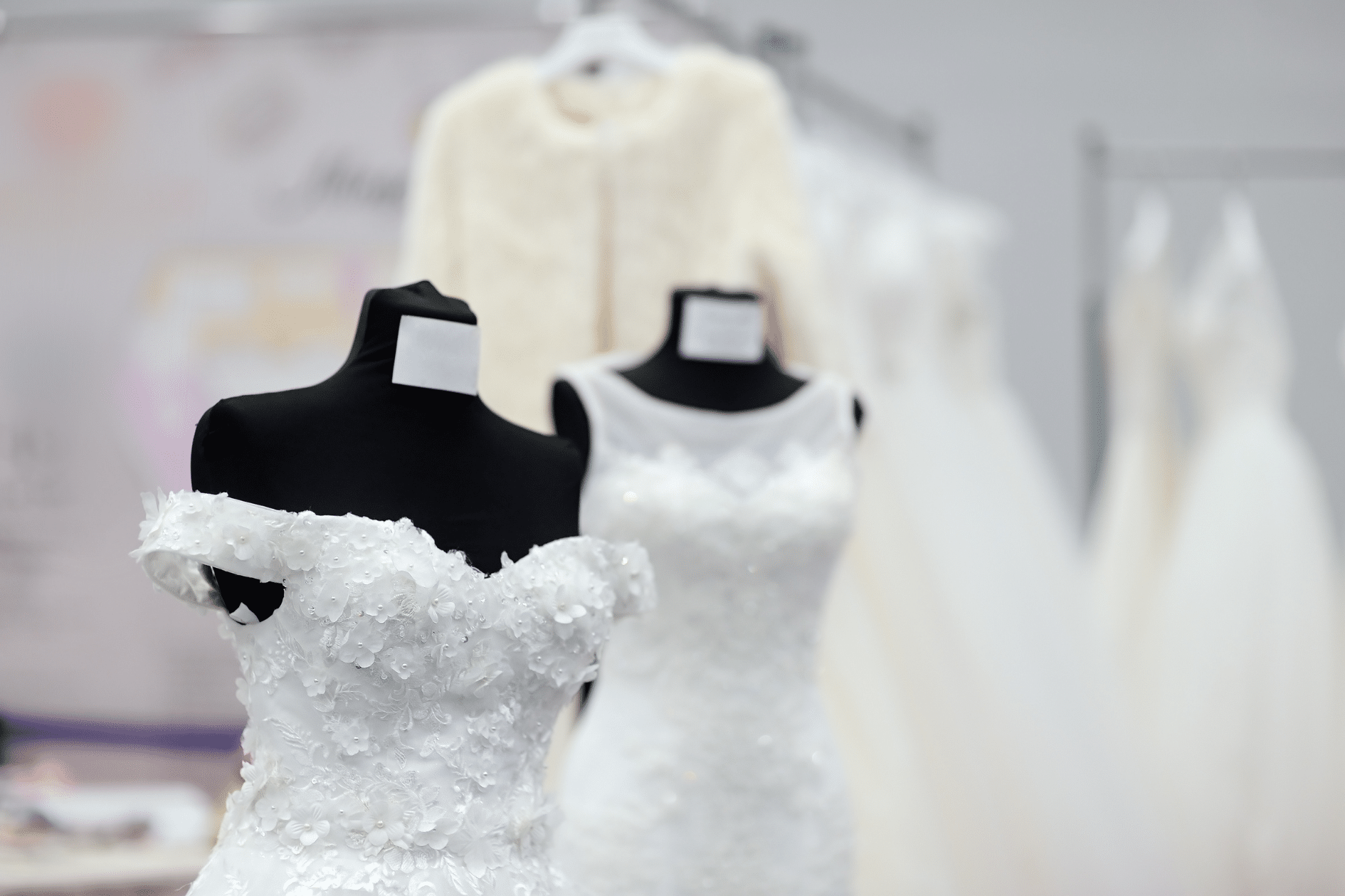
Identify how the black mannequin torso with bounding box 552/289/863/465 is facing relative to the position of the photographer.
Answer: facing the viewer

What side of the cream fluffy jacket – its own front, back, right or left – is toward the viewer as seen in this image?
front

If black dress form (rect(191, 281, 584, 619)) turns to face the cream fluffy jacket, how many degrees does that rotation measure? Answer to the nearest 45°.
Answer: approximately 135° to its left

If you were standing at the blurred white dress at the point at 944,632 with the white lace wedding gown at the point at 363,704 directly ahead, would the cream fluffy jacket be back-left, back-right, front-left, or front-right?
front-right

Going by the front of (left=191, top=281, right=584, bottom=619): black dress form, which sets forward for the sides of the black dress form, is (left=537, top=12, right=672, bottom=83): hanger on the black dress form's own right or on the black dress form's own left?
on the black dress form's own left

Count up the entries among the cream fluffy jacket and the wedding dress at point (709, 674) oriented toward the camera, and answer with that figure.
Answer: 2

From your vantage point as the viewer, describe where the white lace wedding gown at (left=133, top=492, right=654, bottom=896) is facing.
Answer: facing the viewer and to the right of the viewer

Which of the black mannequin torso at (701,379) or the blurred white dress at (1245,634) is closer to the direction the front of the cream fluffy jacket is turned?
the black mannequin torso

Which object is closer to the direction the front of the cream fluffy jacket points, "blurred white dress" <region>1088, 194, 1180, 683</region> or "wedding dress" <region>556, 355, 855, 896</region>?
the wedding dress

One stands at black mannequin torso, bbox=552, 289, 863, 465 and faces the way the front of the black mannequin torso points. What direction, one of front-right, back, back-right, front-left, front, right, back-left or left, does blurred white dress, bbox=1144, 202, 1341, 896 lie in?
back-left

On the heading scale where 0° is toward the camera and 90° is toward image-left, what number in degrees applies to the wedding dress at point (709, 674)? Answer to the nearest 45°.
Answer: approximately 0°

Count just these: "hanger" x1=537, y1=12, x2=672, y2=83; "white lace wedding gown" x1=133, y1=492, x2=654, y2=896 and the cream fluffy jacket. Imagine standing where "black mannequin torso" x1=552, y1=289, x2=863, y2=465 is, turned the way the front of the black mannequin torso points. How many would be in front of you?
1

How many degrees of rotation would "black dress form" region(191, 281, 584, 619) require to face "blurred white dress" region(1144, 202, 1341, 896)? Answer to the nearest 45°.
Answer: approximately 90° to its left

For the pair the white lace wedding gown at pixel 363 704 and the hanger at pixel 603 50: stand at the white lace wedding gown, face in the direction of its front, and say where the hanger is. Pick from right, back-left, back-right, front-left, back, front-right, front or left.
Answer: back-left

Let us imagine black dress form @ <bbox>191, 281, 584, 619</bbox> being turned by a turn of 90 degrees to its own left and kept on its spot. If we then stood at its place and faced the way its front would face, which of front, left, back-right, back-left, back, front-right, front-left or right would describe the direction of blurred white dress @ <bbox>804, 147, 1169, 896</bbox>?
front

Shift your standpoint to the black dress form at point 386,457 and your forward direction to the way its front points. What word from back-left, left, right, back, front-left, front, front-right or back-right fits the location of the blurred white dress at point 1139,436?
left
